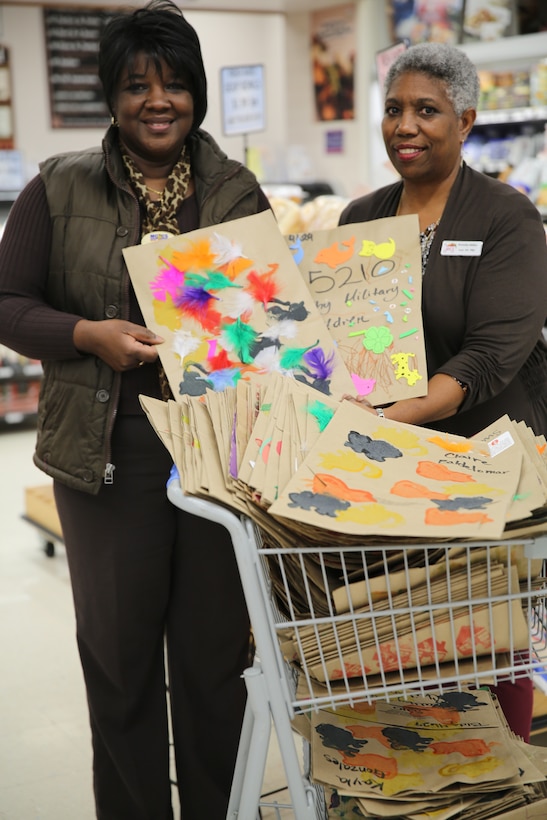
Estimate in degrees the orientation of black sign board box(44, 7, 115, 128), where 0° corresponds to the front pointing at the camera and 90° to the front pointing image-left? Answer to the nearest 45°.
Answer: approximately 0°

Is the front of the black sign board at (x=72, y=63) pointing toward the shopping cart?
yes

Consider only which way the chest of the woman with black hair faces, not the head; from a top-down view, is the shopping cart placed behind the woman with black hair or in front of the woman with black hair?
in front

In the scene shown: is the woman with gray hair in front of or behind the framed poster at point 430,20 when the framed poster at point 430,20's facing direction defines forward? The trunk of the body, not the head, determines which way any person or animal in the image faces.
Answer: in front

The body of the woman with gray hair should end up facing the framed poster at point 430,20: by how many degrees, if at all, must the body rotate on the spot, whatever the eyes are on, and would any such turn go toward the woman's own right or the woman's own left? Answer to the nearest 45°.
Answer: approximately 135° to the woman's own right

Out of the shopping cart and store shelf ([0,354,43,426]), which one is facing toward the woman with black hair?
the store shelf
